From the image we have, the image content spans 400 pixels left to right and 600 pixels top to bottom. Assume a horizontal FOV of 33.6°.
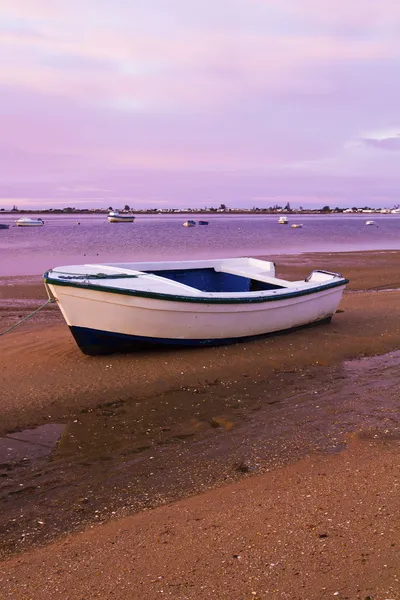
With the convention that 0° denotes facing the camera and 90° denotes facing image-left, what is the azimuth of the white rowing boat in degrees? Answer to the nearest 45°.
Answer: approximately 45°
